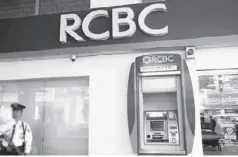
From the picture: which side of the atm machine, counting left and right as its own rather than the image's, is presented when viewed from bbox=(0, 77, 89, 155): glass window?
right

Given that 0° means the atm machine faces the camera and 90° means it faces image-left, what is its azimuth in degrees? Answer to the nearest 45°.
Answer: approximately 0°

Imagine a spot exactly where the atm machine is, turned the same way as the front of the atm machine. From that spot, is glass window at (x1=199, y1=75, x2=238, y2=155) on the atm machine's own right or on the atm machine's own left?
on the atm machine's own left

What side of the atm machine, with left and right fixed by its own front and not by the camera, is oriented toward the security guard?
right
